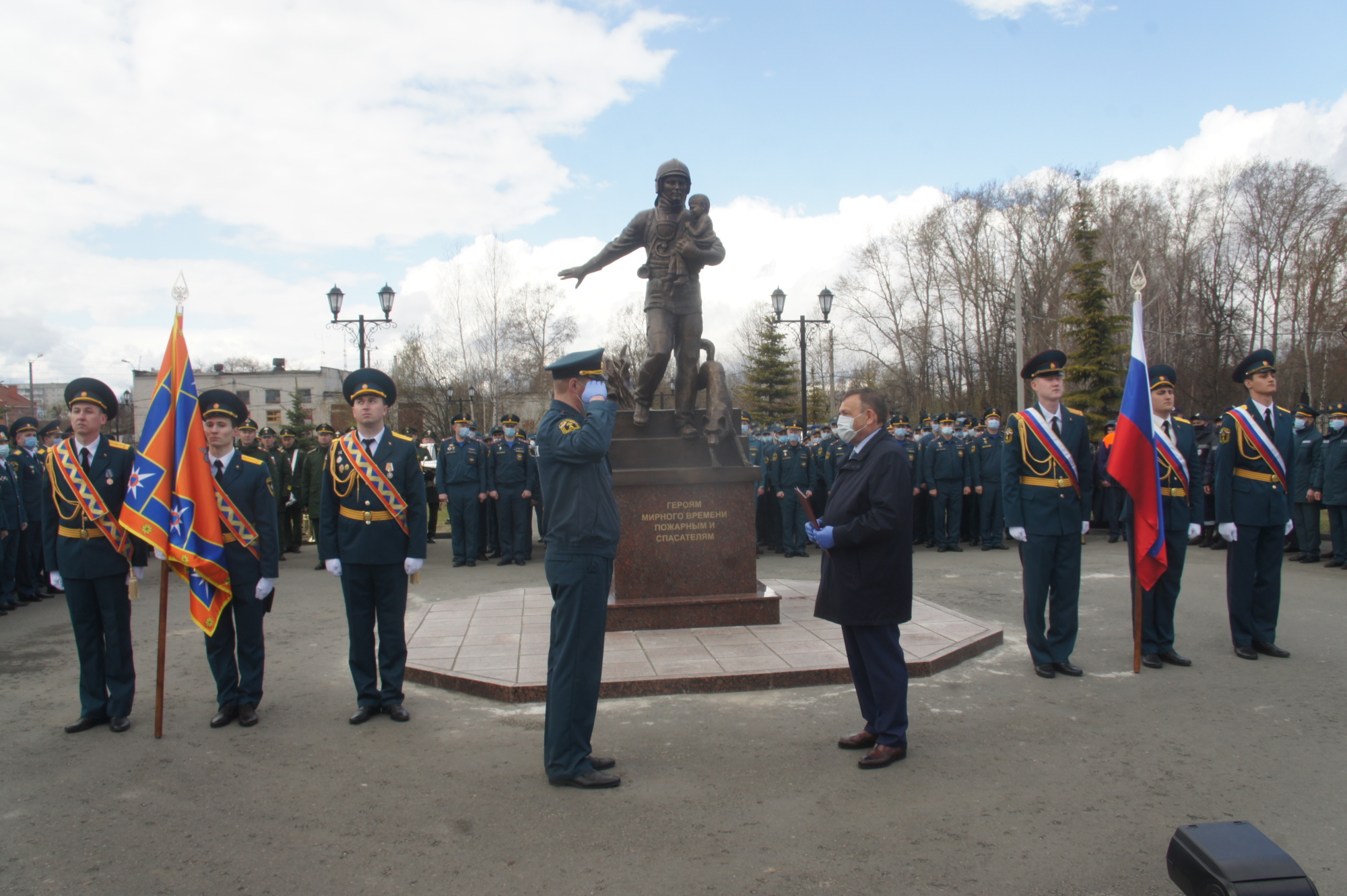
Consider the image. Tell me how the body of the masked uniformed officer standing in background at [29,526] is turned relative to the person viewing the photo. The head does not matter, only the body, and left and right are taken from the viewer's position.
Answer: facing the viewer and to the right of the viewer

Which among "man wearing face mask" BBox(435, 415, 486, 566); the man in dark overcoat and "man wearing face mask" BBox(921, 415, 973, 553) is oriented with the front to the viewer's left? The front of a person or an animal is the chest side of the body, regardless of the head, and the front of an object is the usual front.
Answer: the man in dark overcoat

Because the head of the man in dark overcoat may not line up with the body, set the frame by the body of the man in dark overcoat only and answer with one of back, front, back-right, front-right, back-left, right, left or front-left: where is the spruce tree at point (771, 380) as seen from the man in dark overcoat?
right

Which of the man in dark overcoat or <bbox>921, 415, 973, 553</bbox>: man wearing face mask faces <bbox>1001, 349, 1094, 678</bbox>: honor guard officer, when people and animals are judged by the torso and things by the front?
the man wearing face mask

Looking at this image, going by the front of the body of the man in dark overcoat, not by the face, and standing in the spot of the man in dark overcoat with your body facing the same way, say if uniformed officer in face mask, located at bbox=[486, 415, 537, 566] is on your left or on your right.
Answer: on your right

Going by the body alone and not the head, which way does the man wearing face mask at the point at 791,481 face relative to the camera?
toward the camera

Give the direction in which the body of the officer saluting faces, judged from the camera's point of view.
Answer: to the viewer's right

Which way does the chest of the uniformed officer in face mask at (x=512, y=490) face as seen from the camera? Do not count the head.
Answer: toward the camera

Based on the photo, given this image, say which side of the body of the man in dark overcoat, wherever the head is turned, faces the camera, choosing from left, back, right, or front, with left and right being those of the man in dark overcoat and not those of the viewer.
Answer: left

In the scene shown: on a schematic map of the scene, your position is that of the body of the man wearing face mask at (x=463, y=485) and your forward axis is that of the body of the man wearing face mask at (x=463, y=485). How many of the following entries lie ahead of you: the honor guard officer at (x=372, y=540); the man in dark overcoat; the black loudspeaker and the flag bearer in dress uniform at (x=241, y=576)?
4

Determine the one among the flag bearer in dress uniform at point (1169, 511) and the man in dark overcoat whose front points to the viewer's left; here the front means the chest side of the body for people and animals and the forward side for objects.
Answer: the man in dark overcoat

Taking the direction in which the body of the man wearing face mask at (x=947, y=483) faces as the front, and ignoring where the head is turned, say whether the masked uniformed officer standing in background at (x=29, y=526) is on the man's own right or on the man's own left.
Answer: on the man's own right

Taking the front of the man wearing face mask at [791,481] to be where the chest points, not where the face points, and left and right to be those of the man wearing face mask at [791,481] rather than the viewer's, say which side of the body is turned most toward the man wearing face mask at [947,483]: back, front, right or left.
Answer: left
